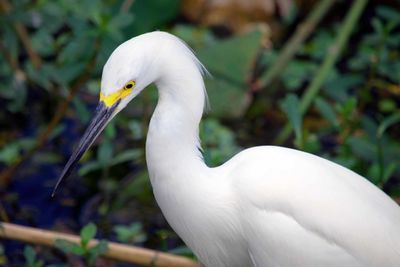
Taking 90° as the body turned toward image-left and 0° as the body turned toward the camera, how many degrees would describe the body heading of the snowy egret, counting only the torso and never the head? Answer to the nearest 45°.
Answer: approximately 90°

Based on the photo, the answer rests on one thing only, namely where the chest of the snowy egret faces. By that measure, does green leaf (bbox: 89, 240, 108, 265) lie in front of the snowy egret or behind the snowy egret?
in front

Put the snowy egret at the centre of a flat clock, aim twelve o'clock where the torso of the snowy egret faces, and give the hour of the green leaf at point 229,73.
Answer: The green leaf is roughly at 3 o'clock from the snowy egret.

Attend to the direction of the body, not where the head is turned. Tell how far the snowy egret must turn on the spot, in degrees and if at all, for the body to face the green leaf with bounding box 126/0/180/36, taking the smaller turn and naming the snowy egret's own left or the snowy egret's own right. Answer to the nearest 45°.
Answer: approximately 90° to the snowy egret's own right

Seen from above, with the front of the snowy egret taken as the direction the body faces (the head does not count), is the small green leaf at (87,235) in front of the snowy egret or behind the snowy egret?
in front
